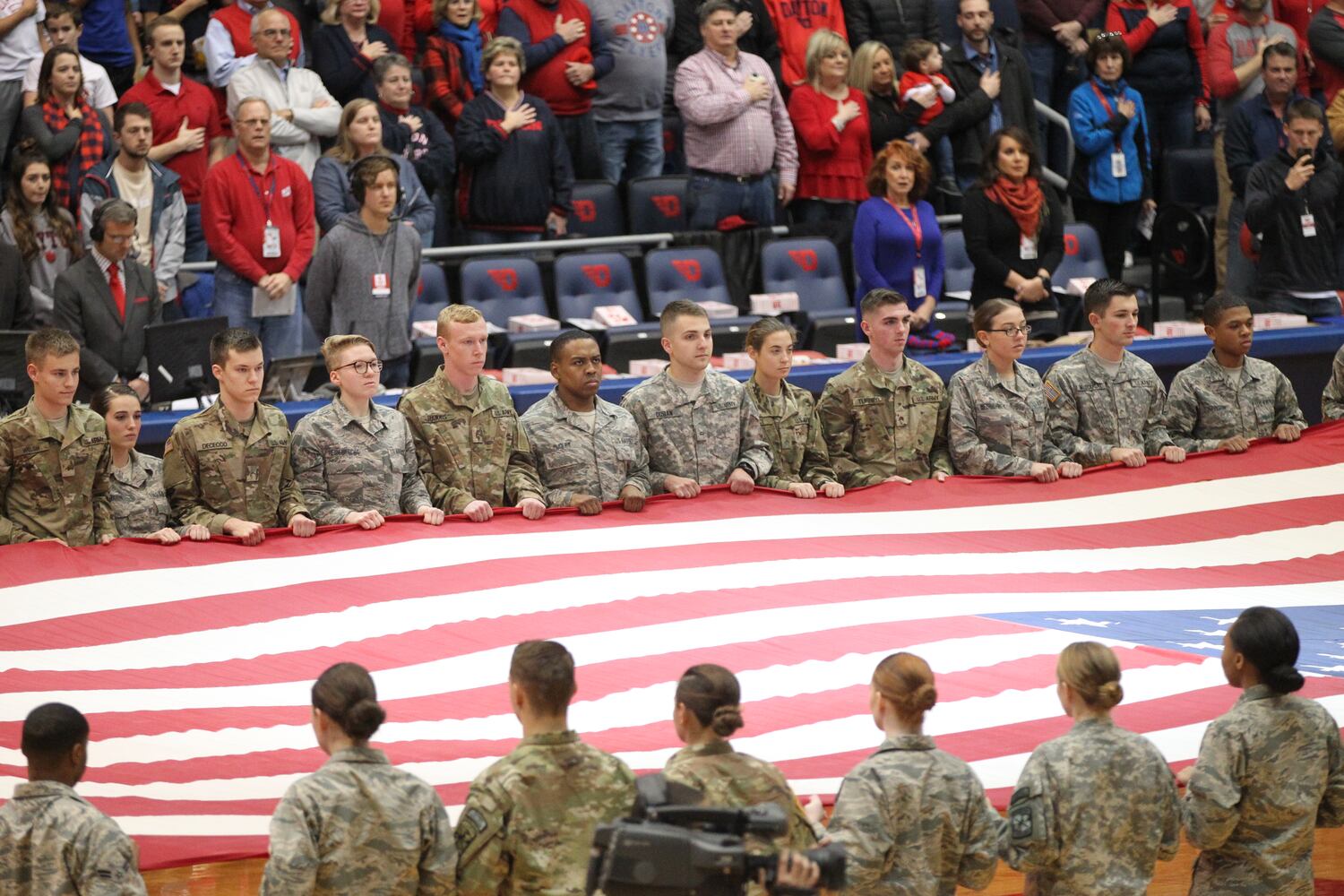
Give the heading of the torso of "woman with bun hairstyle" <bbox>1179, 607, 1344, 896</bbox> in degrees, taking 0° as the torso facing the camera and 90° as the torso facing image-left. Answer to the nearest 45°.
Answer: approximately 135°

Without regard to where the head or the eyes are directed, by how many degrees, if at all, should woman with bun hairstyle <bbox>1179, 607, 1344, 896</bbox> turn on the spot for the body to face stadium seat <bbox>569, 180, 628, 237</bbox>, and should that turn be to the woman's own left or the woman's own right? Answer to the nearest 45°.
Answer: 0° — they already face it

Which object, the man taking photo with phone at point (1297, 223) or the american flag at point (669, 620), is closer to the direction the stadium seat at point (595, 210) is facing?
the american flag

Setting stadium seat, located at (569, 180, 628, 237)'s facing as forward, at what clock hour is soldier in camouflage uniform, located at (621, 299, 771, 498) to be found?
The soldier in camouflage uniform is roughly at 12 o'clock from the stadium seat.

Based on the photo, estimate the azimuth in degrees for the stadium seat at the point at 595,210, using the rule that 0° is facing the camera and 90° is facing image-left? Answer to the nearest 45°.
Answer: approximately 0°

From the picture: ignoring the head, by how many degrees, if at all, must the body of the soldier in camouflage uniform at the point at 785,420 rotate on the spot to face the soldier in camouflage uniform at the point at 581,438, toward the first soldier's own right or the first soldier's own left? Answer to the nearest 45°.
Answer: approximately 90° to the first soldier's own right

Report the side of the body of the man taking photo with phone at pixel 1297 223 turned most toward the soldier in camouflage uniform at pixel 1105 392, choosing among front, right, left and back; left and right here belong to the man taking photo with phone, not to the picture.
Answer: front

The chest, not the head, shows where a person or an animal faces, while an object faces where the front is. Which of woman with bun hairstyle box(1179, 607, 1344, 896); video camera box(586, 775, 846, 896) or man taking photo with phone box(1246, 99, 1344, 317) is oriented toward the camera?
the man taking photo with phone

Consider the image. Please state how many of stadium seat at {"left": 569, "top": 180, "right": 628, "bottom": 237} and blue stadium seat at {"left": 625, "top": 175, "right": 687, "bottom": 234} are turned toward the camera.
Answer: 2

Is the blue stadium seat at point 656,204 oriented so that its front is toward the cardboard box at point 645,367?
yes
